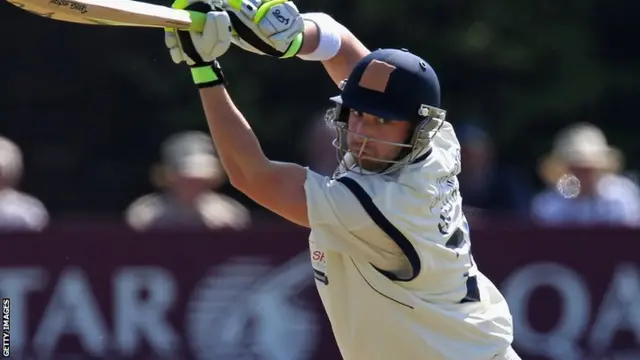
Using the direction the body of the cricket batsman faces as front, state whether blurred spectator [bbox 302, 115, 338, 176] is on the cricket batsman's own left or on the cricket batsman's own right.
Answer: on the cricket batsman's own right

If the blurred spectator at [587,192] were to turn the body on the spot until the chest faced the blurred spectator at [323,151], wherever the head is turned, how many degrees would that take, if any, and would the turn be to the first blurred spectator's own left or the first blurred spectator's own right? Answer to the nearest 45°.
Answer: approximately 45° to the first blurred spectator's own right

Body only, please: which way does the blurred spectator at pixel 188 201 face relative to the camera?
toward the camera

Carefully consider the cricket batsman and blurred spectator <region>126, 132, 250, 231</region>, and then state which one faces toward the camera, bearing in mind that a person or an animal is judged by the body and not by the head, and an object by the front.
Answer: the blurred spectator

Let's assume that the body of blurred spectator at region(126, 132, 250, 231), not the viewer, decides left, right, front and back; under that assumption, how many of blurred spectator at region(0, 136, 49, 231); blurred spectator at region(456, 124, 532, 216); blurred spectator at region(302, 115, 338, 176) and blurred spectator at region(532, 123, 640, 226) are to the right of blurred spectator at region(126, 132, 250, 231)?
1

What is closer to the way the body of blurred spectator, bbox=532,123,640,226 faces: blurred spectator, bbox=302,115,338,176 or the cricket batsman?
the cricket batsman

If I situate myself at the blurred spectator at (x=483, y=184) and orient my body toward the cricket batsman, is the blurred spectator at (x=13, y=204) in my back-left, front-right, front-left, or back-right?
front-right

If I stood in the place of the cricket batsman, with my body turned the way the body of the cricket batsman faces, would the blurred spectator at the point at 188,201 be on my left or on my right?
on my right

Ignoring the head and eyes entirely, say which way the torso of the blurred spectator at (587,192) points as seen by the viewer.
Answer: toward the camera

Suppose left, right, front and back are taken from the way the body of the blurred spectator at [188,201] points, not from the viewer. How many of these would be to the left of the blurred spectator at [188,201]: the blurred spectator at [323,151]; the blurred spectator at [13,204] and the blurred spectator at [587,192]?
2

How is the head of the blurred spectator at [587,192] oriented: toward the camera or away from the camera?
toward the camera

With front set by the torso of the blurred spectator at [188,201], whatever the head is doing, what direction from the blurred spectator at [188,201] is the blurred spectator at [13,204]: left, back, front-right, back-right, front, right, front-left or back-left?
right

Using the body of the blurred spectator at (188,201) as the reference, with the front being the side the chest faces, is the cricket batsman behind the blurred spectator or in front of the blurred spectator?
in front

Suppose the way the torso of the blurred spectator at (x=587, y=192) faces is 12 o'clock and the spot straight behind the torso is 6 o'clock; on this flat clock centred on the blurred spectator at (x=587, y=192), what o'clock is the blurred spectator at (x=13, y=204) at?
the blurred spectator at (x=13, y=204) is roughly at 2 o'clock from the blurred spectator at (x=587, y=192).
